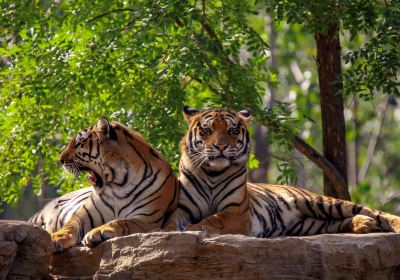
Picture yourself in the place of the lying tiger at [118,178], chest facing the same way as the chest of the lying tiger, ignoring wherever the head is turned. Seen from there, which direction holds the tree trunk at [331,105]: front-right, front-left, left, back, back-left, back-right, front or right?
back

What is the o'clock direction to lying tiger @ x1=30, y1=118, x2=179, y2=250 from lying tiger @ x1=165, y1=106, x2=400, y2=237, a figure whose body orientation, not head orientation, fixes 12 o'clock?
lying tiger @ x1=30, y1=118, x2=179, y2=250 is roughly at 1 o'clock from lying tiger @ x1=165, y1=106, x2=400, y2=237.

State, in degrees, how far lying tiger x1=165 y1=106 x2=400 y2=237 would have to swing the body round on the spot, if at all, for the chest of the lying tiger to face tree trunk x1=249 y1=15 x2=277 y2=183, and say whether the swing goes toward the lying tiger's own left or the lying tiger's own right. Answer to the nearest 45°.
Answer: approximately 135° to the lying tiger's own right

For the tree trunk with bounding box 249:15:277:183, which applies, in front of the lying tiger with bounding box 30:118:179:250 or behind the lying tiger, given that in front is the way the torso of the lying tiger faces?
behind

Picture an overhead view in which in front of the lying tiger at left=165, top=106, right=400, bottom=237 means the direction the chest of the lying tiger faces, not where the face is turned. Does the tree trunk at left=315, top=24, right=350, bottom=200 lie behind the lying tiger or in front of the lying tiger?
behind
